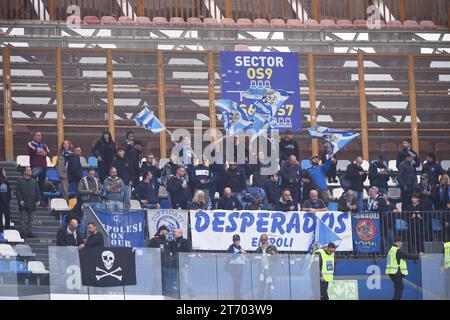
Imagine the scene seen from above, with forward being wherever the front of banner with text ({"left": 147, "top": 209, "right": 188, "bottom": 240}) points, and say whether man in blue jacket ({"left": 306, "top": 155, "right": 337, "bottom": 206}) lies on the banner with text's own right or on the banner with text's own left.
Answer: on the banner with text's own left

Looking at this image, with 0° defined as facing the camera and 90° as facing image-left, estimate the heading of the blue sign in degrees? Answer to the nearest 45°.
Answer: approximately 0°

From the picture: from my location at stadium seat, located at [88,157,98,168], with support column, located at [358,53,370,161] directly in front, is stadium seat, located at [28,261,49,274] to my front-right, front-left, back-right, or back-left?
back-right

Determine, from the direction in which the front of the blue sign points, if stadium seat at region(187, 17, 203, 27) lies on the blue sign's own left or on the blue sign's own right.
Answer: on the blue sign's own right

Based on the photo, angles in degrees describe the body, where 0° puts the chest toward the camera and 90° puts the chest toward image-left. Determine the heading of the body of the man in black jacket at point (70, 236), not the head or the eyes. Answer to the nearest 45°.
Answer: approximately 315°

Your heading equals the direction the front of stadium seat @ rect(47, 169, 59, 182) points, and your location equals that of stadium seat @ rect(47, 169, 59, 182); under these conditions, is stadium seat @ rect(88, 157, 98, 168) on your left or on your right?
on your left

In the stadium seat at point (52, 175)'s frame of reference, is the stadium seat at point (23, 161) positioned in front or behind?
behind

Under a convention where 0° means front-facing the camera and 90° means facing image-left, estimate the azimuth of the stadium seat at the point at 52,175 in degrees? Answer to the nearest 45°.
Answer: approximately 315°
